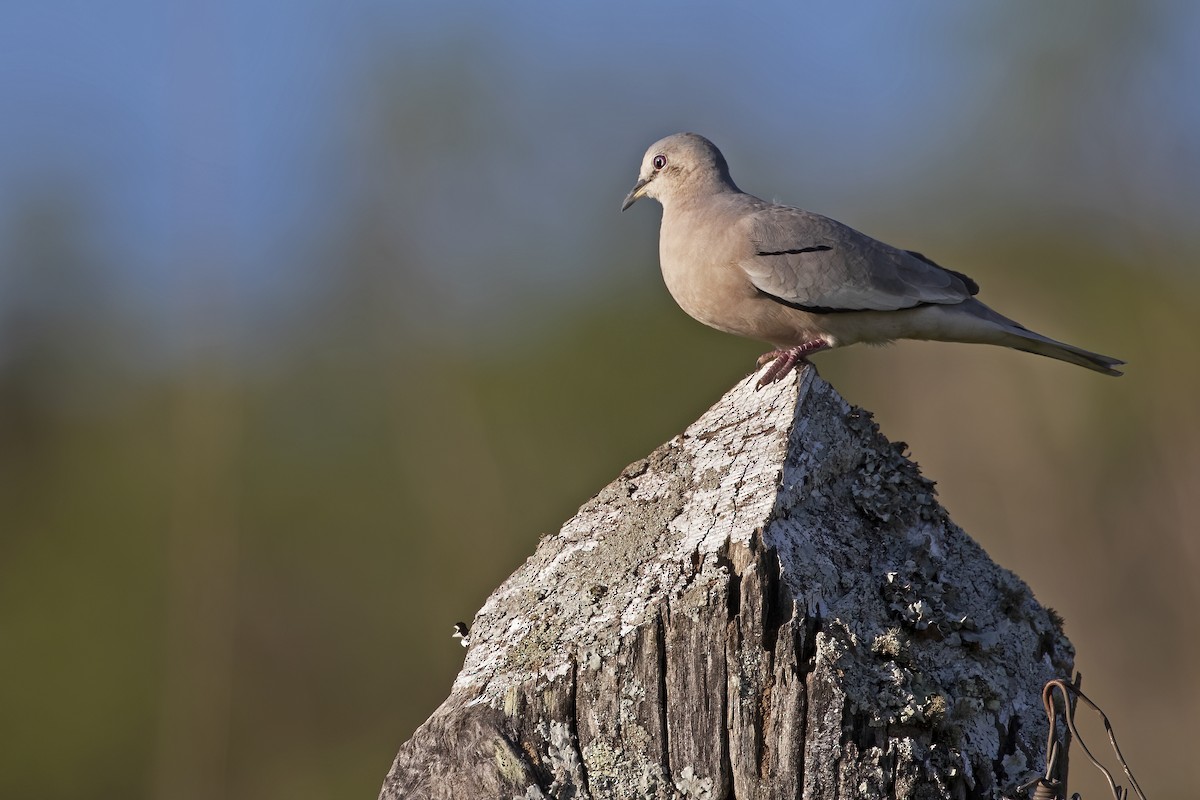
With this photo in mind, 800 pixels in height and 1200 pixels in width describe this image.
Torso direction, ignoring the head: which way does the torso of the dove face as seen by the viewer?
to the viewer's left
